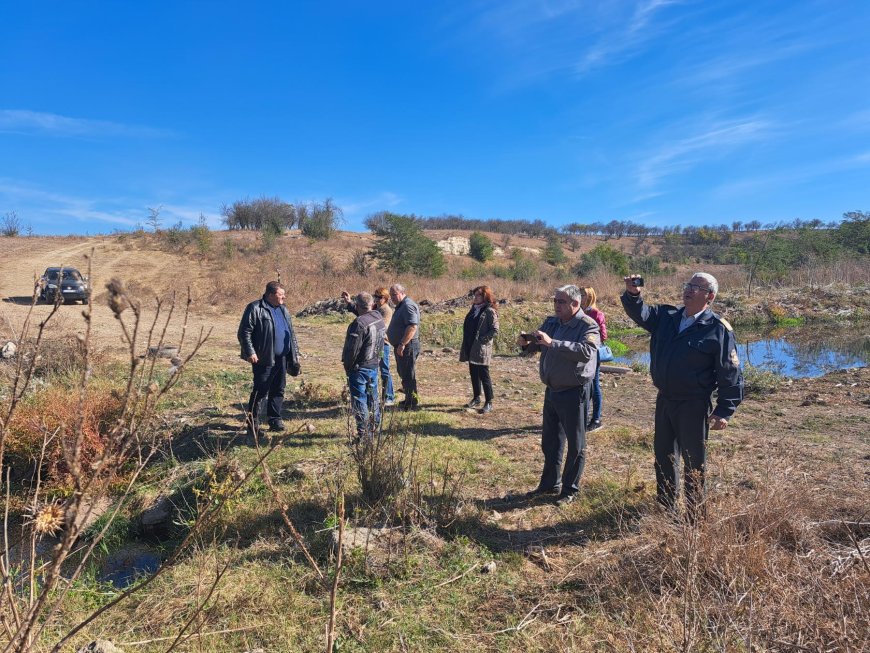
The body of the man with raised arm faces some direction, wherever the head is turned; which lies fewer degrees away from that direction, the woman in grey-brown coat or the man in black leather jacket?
the man in black leather jacket

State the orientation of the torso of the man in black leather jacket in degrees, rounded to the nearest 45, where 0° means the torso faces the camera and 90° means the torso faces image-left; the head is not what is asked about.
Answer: approximately 315°

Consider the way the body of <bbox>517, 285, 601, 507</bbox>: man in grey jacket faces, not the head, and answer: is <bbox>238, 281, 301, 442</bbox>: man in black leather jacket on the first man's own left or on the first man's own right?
on the first man's own right

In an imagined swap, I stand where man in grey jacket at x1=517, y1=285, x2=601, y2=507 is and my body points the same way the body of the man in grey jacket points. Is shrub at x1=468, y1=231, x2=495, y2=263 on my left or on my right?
on my right

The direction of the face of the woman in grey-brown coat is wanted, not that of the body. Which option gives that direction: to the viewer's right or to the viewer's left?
to the viewer's left

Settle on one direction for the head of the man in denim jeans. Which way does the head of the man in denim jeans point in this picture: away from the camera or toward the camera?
away from the camera

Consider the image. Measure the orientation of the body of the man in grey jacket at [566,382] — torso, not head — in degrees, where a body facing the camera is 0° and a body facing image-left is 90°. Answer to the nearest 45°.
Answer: approximately 45°

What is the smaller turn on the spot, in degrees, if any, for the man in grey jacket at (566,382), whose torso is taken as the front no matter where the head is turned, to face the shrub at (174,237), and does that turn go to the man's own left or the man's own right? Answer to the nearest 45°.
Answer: approximately 90° to the man's own right
